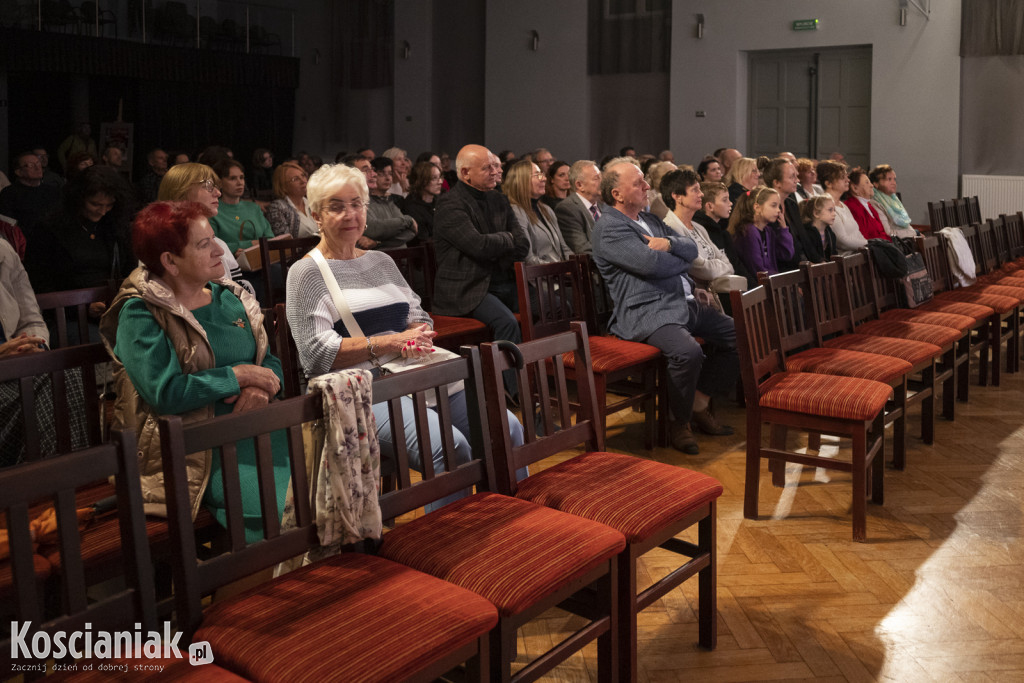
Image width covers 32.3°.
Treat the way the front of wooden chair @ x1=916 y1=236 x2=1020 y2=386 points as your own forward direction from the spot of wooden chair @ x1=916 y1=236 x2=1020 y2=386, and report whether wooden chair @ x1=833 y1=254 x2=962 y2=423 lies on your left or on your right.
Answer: on your right

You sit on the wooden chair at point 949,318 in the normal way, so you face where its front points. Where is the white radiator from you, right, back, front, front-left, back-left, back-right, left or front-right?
back-left

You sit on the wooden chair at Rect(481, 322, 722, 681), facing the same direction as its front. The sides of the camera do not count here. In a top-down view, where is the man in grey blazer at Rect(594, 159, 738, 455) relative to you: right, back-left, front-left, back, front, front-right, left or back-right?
back-left

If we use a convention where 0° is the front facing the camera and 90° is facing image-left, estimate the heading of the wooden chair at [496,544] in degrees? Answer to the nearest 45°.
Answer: approximately 315°

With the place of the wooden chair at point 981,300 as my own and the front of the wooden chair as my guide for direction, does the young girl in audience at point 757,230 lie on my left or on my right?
on my right

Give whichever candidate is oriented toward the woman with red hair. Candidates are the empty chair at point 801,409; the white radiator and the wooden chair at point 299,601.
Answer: the white radiator

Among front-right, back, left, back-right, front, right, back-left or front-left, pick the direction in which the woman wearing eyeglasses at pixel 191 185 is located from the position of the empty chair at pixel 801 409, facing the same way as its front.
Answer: back

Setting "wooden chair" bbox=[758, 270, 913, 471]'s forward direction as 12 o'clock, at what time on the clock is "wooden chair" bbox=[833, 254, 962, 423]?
"wooden chair" bbox=[833, 254, 962, 423] is roughly at 8 o'clock from "wooden chair" bbox=[758, 270, 913, 471].

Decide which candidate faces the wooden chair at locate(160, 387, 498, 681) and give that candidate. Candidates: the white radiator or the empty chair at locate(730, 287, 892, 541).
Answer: the white radiator
